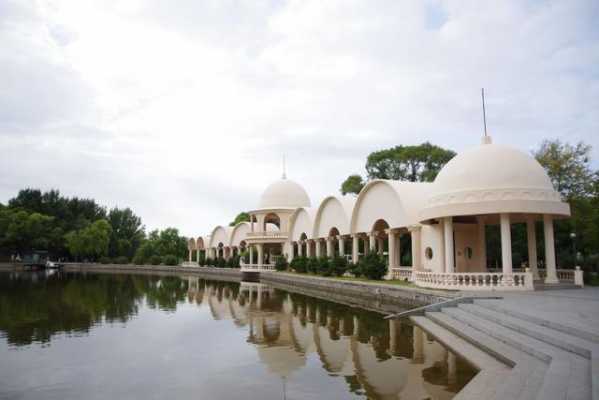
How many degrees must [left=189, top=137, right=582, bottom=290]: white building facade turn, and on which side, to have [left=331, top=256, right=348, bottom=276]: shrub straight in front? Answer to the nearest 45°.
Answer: approximately 90° to its right

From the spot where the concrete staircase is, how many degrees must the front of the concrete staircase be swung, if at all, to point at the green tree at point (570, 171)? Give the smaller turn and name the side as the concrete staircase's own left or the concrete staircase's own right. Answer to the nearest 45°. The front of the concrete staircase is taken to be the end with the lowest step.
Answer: approximately 135° to the concrete staircase's own right

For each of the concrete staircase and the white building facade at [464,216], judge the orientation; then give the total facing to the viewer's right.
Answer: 0

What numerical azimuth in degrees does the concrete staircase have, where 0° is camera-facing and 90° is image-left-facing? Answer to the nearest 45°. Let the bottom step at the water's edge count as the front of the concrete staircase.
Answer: approximately 45°

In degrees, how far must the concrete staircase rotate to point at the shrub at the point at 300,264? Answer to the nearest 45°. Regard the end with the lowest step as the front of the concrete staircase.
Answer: approximately 90° to its right

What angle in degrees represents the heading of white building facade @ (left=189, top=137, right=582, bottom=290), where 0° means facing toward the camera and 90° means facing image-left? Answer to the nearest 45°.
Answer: approximately 45°

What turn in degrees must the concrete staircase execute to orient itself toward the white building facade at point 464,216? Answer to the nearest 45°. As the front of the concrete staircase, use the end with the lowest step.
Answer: approximately 135° to its right

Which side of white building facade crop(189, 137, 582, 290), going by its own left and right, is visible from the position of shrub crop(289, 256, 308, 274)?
front

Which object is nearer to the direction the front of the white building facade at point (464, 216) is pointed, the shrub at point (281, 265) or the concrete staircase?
the concrete staircase

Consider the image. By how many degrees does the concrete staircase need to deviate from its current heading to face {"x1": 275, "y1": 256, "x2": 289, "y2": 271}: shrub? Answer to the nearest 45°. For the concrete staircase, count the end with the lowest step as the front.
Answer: approximately 90° to its right
